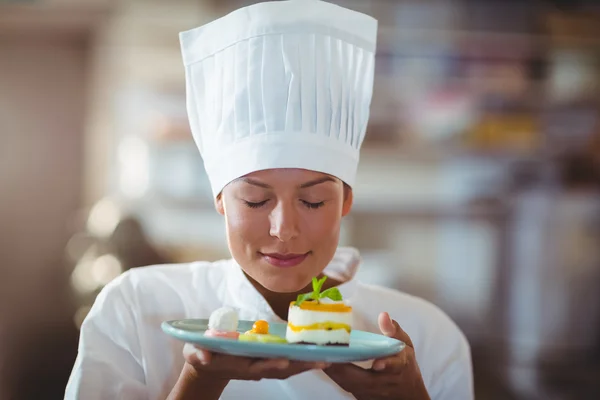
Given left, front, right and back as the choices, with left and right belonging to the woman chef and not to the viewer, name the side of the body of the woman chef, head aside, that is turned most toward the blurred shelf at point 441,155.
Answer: back

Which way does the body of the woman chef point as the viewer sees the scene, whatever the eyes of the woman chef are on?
toward the camera
